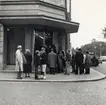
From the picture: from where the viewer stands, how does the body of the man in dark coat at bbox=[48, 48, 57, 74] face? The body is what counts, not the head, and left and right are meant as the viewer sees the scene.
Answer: facing away from the viewer
